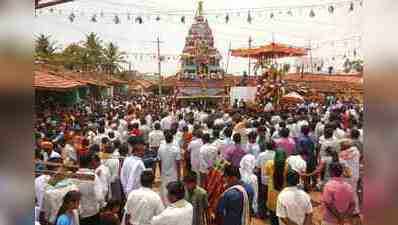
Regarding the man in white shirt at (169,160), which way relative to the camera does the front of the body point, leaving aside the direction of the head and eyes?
away from the camera

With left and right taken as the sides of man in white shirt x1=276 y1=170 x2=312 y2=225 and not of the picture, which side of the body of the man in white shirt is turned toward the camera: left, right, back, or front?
back

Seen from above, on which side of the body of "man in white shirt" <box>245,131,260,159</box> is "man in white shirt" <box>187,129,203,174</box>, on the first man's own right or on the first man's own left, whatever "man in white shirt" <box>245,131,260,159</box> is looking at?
on the first man's own left

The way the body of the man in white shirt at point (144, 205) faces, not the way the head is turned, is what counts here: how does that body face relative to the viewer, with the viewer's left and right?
facing away from the viewer

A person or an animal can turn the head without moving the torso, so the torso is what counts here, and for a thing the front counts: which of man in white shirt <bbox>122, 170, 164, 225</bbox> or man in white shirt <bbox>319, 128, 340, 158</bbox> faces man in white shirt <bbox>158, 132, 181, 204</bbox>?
man in white shirt <bbox>122, 170, 164, 225</bbox>

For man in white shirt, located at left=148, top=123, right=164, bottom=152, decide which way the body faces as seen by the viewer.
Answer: away from the camera

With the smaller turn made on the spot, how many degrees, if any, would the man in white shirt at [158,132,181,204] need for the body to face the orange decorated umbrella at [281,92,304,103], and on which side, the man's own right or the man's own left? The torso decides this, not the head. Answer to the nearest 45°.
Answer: approximately 45° to the man's own right

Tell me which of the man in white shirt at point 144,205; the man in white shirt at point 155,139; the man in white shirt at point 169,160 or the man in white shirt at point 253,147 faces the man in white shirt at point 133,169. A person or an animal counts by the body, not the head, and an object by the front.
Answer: the man in white shirt at point 144,205

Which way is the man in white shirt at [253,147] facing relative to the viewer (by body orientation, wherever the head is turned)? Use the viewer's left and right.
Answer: facing away from the viewer

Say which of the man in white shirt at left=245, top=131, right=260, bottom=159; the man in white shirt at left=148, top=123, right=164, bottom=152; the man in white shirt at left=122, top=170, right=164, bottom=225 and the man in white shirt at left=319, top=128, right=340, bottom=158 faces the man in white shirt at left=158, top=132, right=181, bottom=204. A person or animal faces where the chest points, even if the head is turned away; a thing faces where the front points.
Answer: the man in white shirt at left=122, top=170, right=164, bottom=225

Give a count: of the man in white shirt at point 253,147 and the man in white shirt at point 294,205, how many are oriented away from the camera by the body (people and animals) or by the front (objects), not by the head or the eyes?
2

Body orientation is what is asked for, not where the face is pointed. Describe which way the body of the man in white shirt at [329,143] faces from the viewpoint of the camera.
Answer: away from the camera
